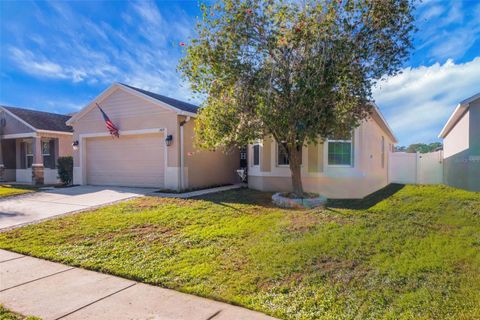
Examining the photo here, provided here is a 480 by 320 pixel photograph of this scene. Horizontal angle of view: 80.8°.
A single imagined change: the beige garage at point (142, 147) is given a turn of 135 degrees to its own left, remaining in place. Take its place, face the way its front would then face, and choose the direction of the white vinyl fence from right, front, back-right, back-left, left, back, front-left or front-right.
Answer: front

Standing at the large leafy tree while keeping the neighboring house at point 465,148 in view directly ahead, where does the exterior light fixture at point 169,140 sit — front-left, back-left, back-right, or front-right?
back-left

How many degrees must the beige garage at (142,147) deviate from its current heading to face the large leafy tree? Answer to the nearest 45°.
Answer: approximately 90° to its left

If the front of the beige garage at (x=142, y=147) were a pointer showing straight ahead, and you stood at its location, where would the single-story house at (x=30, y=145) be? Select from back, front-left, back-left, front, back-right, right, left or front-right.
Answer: right

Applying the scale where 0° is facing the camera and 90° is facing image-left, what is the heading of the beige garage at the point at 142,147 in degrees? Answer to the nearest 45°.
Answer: approximately 45°

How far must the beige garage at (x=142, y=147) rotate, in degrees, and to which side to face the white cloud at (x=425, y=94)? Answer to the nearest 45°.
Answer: approximately 135° to its left

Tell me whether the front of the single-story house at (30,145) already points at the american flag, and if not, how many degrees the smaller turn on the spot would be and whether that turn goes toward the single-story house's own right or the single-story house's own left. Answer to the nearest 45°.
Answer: approximately 45° to the single-story house's own left

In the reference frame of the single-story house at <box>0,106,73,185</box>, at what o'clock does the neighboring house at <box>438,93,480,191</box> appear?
The neighboring house is roughly at 9 o'clock from the single-story house.

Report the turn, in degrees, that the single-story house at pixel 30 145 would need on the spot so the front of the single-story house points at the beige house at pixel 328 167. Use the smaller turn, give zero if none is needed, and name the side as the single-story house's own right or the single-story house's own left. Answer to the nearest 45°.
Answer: approximately 90° to the single-story house's own left

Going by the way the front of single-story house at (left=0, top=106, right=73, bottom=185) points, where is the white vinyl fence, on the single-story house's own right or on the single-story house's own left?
on the single-story house's own left
